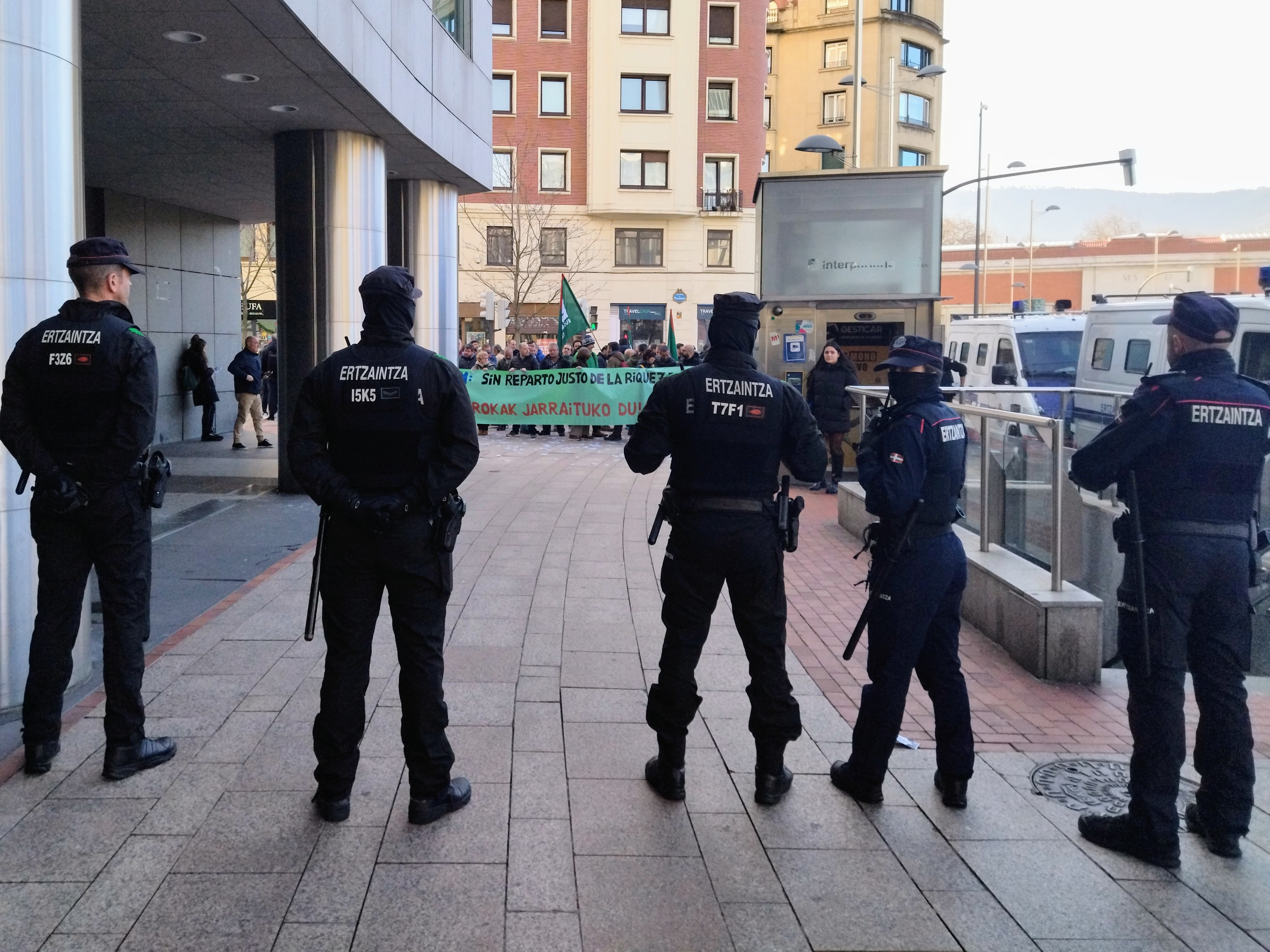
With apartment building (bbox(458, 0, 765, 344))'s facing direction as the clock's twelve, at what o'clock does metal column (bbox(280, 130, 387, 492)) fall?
The metal column is roughly at 12 o'clock from the apartment building.

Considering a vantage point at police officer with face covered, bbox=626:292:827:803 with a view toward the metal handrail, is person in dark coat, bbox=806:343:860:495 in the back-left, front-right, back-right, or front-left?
front-left

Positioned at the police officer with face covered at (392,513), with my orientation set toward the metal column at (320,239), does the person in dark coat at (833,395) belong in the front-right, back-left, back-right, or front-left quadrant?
front-right

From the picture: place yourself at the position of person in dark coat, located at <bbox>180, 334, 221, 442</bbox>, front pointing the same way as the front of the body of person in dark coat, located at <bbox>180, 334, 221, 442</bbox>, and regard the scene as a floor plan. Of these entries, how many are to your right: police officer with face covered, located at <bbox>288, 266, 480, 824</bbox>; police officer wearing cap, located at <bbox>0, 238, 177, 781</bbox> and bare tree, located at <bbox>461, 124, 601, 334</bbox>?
2

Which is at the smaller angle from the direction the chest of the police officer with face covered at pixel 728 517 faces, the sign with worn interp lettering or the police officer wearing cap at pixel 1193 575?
the sign with worn interp lettering

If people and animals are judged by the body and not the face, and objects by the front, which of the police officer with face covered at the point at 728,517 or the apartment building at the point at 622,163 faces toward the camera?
the apartment building

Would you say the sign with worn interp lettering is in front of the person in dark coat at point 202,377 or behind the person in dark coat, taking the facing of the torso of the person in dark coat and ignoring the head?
in front

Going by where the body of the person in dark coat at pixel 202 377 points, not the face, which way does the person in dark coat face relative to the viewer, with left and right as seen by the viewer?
facing to the right of the viewer

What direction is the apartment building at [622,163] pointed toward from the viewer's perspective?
toward the camera

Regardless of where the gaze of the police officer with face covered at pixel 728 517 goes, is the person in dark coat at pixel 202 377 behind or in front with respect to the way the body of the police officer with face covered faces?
in front

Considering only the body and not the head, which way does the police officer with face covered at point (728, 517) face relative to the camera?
away from the camera

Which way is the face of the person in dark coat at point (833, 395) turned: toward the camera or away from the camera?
toward the camera

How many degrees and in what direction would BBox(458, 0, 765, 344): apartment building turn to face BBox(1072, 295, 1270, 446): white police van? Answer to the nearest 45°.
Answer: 0° — it already faces it

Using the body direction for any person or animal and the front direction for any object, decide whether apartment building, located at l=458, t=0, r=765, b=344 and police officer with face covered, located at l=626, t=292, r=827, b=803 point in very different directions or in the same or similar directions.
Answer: very different directions

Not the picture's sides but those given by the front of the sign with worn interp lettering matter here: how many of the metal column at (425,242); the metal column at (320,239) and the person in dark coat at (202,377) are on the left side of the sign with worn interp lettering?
0

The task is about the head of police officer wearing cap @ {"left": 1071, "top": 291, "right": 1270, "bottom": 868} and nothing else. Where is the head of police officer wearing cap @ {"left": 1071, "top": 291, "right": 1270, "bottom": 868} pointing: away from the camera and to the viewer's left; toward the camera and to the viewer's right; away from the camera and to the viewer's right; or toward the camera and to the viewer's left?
away from the camera and to the viewer's left

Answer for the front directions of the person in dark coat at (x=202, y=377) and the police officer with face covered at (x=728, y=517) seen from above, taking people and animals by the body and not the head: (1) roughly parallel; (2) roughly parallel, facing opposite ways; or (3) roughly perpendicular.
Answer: roughly perpendicular
